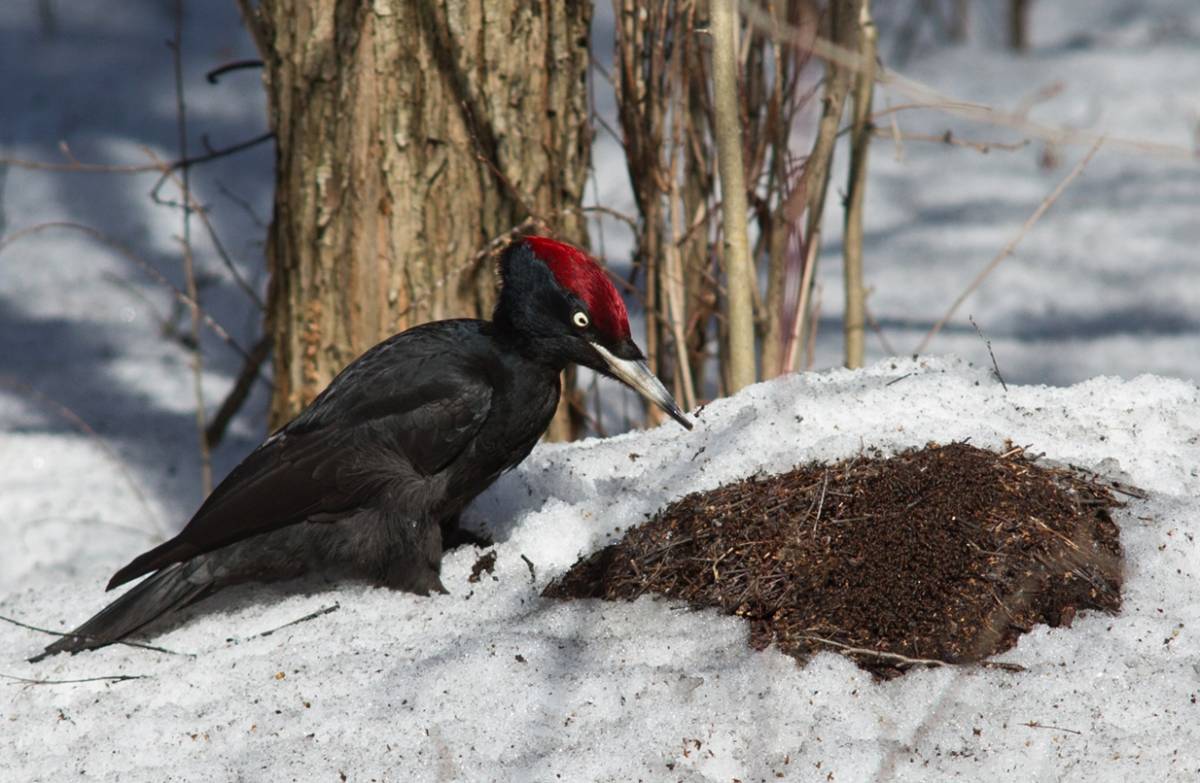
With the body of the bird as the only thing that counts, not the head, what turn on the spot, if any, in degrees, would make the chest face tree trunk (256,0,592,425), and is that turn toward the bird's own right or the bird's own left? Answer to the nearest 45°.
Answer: approximately 90° to the bird's own left

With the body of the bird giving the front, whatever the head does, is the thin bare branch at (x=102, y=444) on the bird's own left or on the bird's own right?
on the bird's own left

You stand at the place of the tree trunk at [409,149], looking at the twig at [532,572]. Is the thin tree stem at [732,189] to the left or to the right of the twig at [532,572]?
left

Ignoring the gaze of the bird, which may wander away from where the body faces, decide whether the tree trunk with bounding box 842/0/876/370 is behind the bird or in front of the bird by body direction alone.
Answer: in front

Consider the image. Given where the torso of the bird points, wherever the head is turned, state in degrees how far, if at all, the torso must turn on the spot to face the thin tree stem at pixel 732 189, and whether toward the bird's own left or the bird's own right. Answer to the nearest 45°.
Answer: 0° — it already faces it

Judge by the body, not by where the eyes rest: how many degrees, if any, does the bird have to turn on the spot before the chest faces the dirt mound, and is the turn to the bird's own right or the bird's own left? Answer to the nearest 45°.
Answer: approximately 45° to the bird's own right

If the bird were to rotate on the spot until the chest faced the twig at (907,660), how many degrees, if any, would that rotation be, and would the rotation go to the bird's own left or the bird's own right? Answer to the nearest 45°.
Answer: approximately 45° to the bird's own right

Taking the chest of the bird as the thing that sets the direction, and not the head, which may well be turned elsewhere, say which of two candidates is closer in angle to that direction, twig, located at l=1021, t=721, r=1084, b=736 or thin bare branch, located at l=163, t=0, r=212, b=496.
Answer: the twig

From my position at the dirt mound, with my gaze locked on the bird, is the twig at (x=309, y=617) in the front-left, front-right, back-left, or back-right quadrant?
front-left

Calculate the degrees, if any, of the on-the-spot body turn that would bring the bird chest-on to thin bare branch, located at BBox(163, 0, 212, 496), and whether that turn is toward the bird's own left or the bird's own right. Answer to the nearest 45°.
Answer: approximately 90° to the bird's own left

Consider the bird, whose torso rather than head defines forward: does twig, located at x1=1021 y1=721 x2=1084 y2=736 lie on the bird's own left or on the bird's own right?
on the bird's own right

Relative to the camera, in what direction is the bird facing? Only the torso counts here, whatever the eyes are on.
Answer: to the viewer's right
